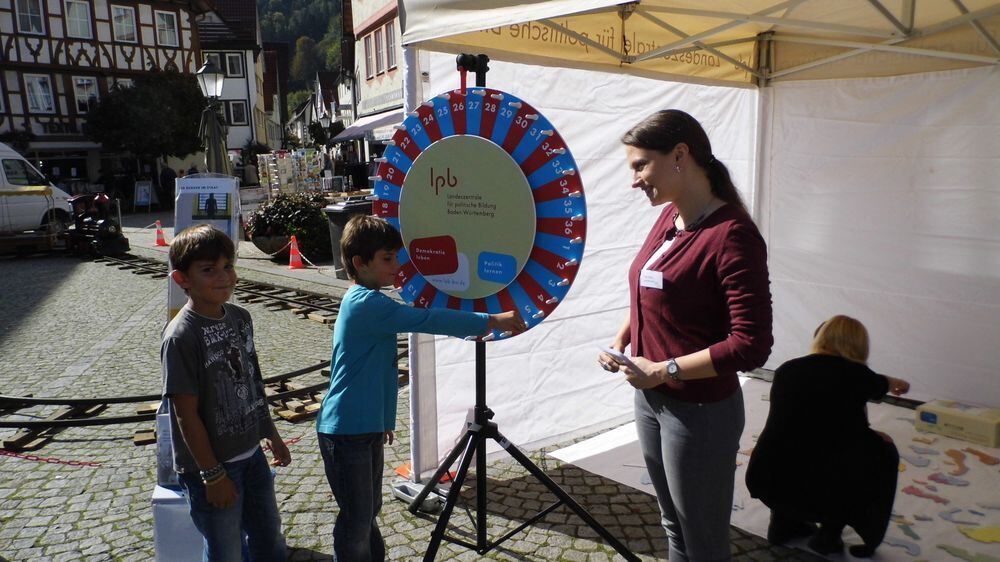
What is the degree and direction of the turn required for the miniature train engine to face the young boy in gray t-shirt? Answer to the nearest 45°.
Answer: approximately 45° to its right

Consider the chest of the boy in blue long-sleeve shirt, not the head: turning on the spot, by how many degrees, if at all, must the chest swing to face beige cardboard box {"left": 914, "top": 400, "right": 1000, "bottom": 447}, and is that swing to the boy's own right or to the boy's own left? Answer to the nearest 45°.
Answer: approximately 45° to the boy's own left

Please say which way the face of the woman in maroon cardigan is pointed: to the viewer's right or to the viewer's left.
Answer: to the viewer's left

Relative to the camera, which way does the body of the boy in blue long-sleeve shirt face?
to the viewer's right

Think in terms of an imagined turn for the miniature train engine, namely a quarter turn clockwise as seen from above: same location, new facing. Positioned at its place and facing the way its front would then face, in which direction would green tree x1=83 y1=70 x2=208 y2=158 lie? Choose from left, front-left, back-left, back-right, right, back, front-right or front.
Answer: back-right

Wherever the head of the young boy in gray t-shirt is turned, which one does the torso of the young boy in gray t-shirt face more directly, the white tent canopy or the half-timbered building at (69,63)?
the white tent canopy
